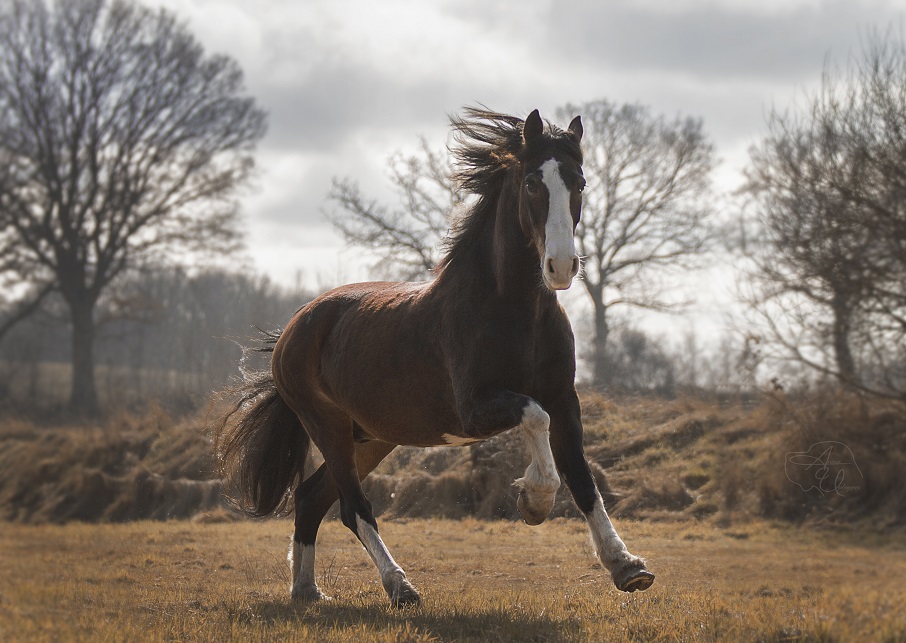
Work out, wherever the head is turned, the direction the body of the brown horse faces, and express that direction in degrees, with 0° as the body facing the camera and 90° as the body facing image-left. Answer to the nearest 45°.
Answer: approximately 315°
